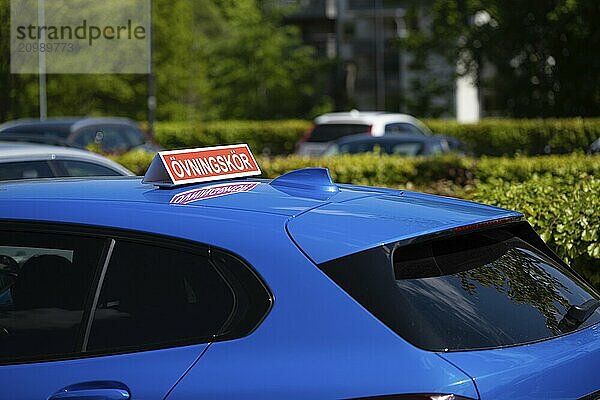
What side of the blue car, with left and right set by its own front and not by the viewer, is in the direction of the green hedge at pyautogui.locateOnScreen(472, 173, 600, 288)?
right

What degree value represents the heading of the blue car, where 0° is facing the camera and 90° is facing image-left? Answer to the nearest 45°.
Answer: approximately 135°

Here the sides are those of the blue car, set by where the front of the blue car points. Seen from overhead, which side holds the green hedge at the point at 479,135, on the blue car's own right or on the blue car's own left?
on the blue car's own right

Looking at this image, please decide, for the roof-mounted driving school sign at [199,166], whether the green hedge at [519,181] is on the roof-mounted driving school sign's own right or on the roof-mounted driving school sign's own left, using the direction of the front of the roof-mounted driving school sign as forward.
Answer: on the roof-mounted driving school sign's own left

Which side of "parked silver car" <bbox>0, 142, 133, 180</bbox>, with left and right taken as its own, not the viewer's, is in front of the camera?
right

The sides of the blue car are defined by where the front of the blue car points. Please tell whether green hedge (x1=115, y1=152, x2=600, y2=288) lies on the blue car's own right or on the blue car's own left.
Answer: on the blue car's own right
